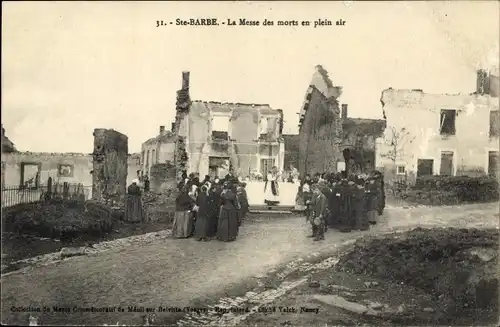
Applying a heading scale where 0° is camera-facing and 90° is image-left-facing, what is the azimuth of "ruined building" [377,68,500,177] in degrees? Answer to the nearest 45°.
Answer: approximately 0°

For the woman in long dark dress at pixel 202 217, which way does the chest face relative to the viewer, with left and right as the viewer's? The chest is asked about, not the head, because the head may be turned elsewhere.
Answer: facing away from the viewer and to the right of the viewer

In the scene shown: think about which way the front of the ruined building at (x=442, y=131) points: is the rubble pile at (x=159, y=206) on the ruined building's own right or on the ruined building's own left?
on the ruined building's own right

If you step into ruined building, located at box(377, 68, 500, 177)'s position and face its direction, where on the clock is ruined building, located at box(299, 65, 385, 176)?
ruined building, located at box(299, 65, 385, 176) is roughly at 3 o'clock from ruined building, located at box(377, 68, 500, 177).

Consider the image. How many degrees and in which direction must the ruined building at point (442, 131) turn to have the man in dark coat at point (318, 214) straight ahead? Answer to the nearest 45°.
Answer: approximately 90° to its right
